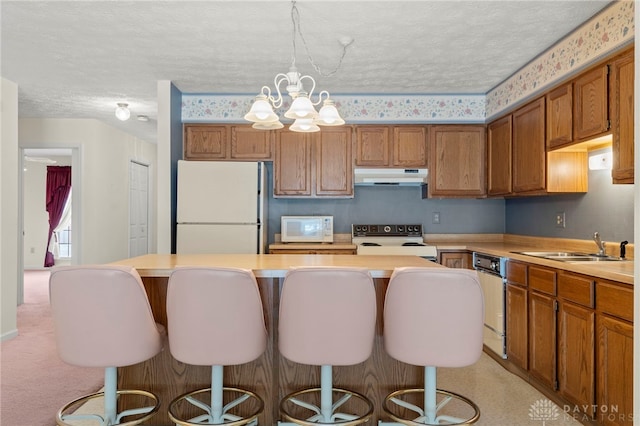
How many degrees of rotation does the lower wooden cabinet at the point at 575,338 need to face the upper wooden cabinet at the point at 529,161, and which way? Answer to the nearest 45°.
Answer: approximately 135° to its right

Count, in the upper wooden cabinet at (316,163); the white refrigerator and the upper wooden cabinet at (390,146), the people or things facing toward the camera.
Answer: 3

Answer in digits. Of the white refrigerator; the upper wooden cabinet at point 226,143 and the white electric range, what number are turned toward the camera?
3

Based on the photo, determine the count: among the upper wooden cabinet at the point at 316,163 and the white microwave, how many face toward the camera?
2

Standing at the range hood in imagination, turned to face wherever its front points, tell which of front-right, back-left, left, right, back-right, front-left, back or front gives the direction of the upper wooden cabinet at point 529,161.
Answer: front-left

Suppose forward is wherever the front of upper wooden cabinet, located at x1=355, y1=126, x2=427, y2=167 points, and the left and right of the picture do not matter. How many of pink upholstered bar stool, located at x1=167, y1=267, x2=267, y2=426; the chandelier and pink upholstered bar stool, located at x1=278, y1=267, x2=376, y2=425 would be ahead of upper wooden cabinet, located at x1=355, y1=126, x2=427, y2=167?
3

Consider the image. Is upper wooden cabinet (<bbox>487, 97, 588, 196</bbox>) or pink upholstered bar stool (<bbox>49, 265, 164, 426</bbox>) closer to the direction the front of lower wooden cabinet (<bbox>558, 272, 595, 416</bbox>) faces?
the pink upholstered bar stool

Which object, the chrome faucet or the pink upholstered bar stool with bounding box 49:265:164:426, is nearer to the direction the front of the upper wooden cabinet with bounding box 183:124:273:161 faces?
the pink upholstered bar stool

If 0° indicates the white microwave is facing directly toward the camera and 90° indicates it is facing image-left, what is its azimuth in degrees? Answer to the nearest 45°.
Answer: approximately 0°

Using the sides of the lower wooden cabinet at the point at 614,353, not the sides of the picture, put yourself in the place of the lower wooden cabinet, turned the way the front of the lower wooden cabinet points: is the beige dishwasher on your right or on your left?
on your right
